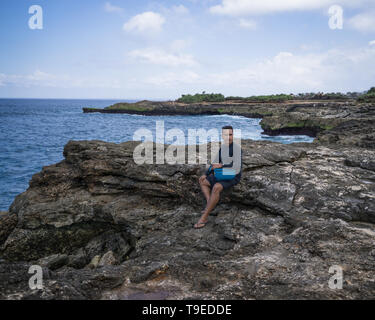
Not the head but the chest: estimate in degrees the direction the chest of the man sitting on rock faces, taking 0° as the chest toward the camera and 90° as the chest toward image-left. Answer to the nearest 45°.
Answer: approximately 45°
